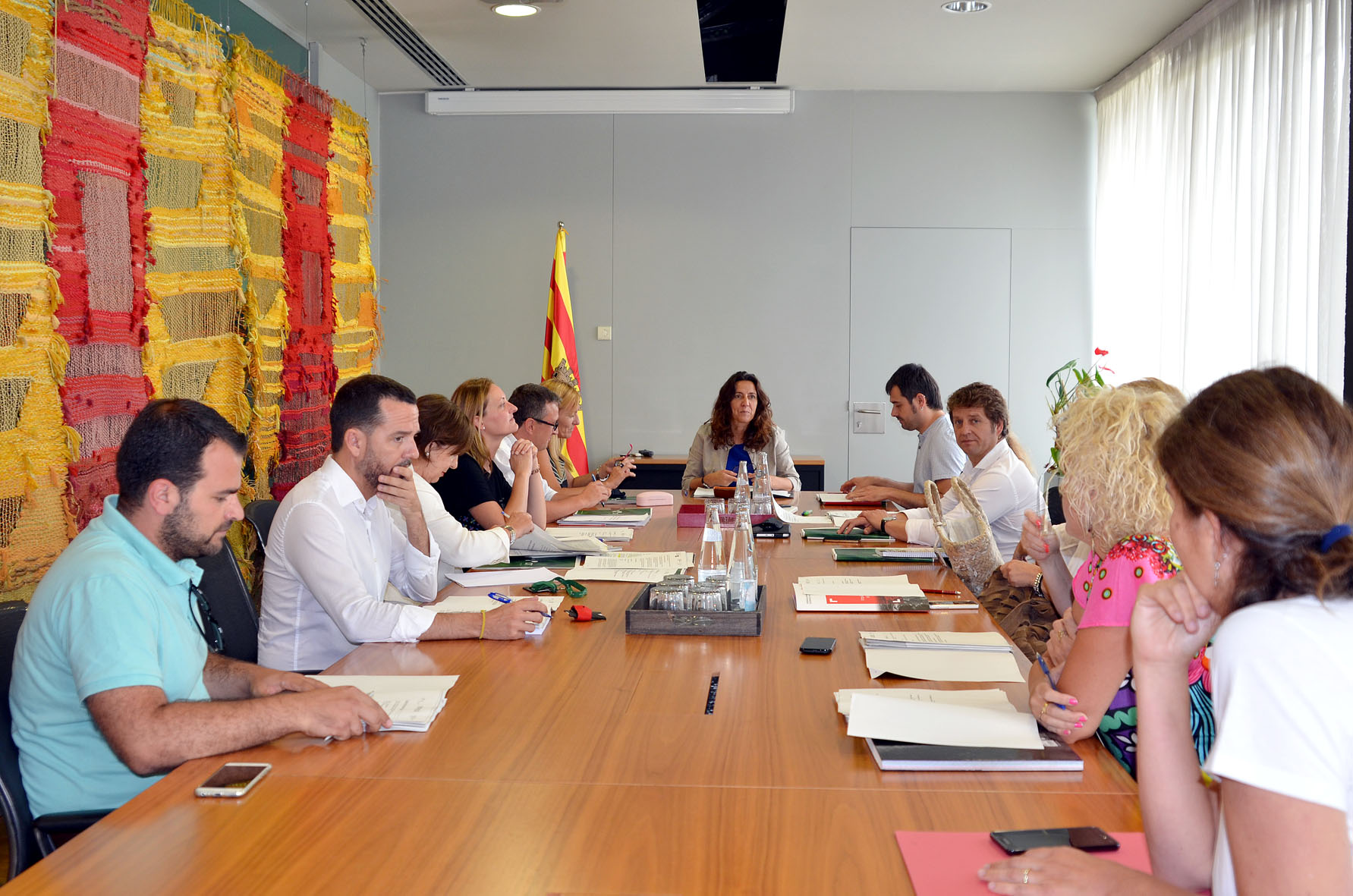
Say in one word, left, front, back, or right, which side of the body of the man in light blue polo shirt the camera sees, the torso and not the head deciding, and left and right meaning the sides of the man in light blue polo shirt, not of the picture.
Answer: right

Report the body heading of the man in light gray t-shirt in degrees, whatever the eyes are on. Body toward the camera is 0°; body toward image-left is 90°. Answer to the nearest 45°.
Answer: approximately 90°

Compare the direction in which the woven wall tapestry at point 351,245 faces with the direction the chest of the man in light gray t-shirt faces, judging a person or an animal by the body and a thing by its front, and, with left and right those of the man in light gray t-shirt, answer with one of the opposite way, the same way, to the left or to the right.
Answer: the opposite way

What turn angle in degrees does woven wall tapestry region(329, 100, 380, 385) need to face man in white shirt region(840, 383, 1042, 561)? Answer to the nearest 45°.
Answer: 0° — it already faces them

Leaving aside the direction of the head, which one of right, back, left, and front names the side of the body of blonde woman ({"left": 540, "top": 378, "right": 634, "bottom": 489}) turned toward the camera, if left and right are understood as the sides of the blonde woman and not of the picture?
right

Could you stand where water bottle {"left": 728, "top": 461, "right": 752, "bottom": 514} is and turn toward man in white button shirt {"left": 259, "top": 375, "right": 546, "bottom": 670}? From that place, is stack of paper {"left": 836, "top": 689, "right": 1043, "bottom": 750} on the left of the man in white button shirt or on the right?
left

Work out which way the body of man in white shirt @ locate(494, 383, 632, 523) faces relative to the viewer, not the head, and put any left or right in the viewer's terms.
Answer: facing to the right of the viewer

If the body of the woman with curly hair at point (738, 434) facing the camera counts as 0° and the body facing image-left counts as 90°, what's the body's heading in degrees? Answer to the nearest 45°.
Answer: approximately 0°
